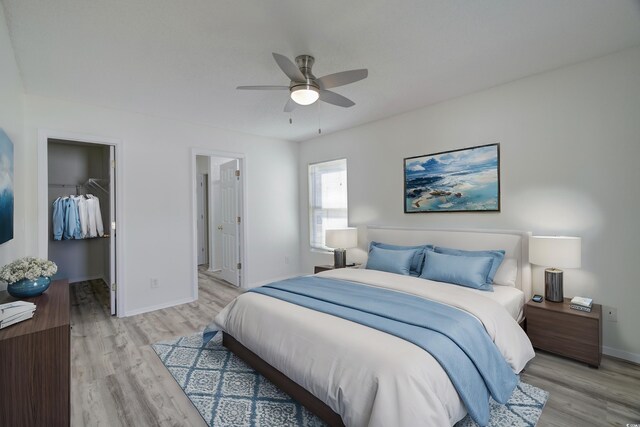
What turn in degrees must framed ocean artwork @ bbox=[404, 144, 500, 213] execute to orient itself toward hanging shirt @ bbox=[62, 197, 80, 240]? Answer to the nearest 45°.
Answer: approximately 45° to its right

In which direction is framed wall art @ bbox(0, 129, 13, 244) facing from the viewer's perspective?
to the viewer's right

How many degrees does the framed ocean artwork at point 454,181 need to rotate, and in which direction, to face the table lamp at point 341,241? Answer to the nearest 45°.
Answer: approximately 45° to its right

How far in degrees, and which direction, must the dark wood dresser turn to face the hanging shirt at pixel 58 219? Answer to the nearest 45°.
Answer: approximately 90° to its left

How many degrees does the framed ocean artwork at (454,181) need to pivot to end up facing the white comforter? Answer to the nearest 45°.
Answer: approximately 45° to its left

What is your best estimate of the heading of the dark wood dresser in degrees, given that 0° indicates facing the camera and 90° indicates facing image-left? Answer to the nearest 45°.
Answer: approximately 270°

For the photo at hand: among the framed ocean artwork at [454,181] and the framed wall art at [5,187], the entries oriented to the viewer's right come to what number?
1
